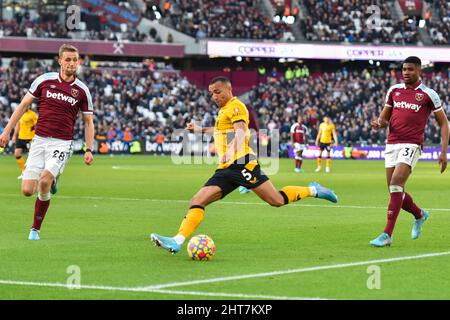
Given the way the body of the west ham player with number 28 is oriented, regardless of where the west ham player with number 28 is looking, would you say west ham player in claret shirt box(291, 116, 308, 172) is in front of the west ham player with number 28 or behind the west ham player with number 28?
behind

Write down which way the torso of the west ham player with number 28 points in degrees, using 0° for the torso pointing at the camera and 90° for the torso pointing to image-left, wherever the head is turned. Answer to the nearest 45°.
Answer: approximately 0°

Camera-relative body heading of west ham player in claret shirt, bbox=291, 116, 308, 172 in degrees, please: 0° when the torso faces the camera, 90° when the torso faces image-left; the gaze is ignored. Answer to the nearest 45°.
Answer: approximately 0°

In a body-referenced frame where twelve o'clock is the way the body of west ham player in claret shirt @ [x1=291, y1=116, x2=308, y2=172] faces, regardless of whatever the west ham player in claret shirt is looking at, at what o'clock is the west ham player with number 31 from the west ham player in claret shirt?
The west ham player with number 31 is roughly at 12 o'clock from the west ham player in claret shirt.

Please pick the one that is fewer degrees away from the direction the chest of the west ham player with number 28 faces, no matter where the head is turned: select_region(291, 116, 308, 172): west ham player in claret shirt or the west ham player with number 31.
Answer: the west ham player with number 31

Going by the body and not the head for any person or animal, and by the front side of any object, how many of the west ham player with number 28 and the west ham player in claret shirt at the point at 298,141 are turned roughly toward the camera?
2

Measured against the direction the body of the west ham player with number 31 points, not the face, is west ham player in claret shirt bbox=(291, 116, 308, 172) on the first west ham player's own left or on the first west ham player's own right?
on the first west ham player's own right

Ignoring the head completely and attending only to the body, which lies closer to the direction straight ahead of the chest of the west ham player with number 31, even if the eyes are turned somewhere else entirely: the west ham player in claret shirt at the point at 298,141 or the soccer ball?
the soccer ball

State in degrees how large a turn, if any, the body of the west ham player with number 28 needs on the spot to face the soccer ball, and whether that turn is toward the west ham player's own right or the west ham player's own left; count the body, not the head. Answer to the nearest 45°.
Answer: approximately 45° to the west ham player's own left

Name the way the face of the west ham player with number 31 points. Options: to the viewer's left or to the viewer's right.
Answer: to the viewer's left

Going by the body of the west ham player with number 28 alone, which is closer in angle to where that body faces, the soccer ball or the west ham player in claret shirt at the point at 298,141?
the soccer ball

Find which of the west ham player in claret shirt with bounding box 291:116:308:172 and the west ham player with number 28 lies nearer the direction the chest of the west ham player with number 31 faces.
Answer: the west ham player with number 28

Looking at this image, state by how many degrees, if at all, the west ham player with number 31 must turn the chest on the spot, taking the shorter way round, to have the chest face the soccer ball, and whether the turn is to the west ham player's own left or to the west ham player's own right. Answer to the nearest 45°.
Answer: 0° — they already face it
